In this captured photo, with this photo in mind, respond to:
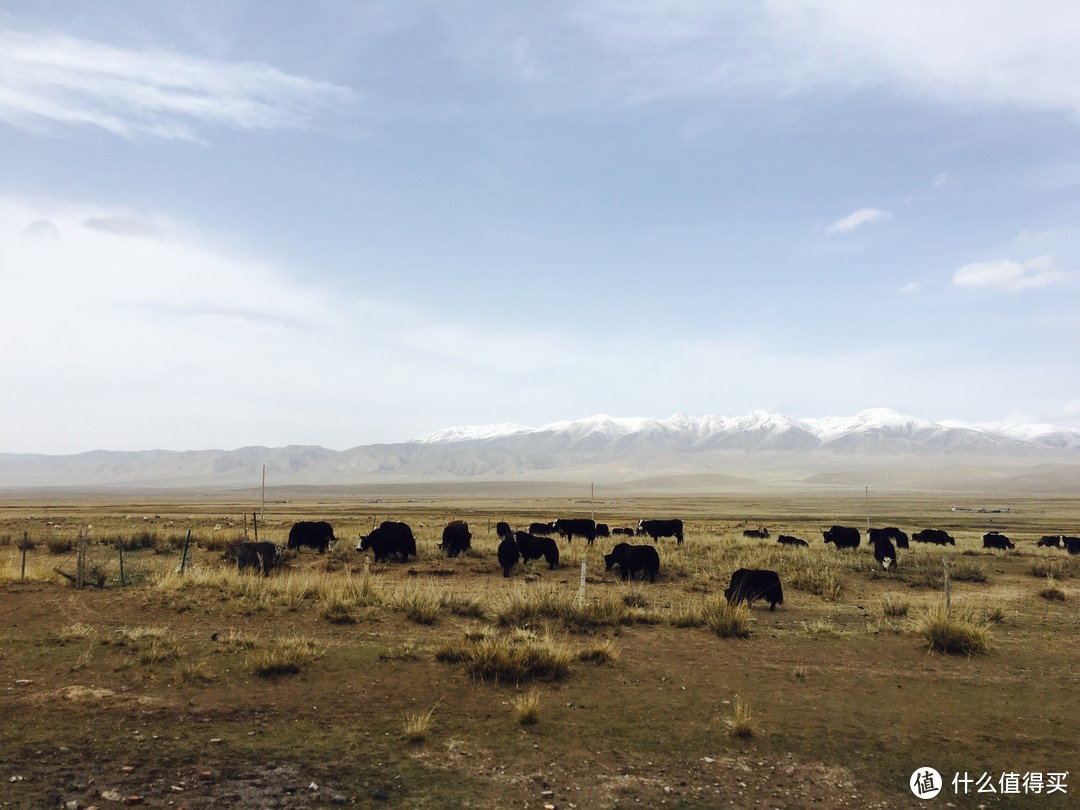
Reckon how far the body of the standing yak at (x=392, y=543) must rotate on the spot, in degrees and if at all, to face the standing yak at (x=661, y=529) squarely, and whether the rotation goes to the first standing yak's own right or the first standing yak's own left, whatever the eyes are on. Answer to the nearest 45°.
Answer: approximately 135° to the first standing yak's own right

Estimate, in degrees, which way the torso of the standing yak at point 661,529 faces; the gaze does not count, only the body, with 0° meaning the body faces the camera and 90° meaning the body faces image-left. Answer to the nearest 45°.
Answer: approximately 90°

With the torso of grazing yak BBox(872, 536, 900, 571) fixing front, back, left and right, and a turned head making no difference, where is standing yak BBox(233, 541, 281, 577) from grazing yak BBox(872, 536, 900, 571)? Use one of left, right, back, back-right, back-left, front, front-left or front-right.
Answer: front-right

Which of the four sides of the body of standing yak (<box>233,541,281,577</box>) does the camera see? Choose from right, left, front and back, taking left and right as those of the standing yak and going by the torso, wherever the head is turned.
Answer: right

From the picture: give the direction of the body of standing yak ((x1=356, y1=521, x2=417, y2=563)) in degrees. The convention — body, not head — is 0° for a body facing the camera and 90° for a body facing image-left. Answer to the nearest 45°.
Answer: approximately 90°

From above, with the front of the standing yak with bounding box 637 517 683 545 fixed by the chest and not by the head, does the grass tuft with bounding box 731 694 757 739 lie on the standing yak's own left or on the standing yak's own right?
on the standing yak's own left

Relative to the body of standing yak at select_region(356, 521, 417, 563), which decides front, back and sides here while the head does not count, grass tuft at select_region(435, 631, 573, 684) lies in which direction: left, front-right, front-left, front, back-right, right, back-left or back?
left

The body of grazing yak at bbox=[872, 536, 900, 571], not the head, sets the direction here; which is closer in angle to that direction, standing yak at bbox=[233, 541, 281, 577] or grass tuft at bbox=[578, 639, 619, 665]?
the grass tuft

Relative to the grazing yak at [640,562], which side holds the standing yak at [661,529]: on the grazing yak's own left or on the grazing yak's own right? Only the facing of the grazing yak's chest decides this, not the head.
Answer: on the grazing yak's own right
